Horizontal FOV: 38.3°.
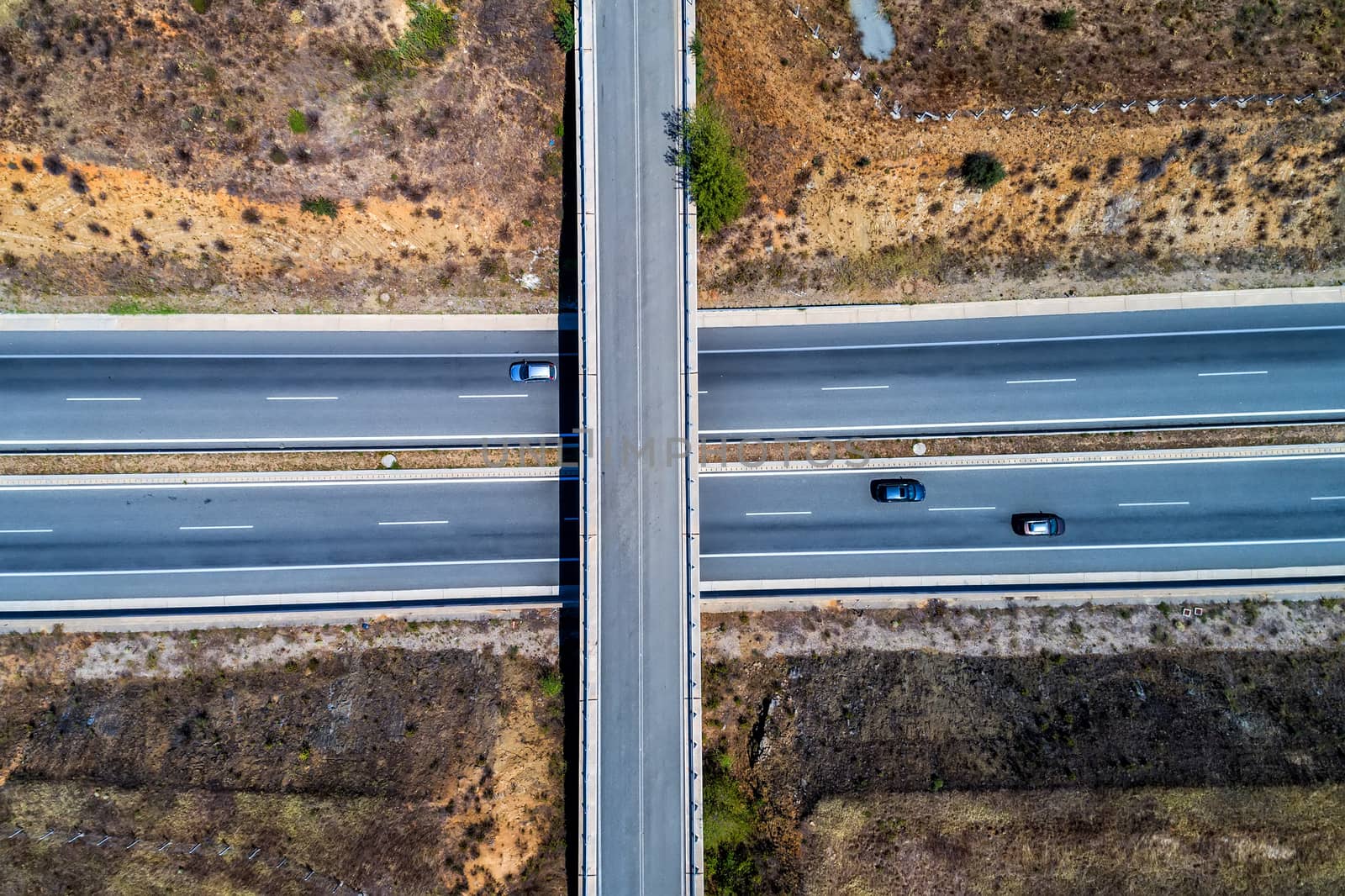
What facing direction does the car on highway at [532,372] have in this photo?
to the viewer's left

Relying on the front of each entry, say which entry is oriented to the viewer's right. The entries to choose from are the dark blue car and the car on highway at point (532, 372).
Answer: the dark blue car

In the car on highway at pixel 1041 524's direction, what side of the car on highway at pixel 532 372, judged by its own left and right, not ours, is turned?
back

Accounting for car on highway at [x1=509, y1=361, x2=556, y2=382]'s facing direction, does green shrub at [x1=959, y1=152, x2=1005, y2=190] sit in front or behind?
behind

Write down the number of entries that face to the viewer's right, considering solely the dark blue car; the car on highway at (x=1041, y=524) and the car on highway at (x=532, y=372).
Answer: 2

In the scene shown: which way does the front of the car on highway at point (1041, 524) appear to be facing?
to the viewer's right

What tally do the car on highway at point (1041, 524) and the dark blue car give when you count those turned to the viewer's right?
2

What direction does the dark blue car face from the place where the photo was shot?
facing to the right of the viewer
